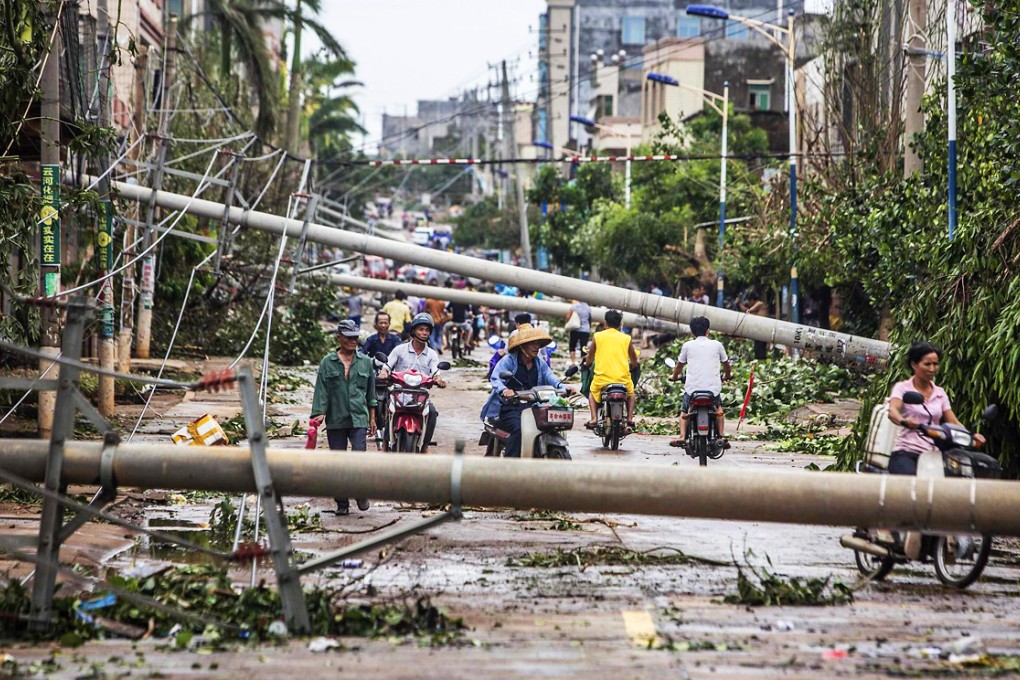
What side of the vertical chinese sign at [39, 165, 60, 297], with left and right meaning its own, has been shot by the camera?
front

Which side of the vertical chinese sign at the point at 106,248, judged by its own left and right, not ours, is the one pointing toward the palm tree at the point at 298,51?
back

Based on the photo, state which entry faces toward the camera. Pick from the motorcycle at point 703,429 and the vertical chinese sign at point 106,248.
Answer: the vertical chinese sign

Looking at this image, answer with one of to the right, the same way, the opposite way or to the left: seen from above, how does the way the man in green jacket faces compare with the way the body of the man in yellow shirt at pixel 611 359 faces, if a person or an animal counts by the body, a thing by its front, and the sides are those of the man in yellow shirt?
the opposite way

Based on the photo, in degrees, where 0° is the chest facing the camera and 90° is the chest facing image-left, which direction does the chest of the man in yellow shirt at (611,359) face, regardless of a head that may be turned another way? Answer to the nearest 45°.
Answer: approximately 180°

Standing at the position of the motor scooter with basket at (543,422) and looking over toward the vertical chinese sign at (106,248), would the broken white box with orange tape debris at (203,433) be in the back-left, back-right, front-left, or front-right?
front-left

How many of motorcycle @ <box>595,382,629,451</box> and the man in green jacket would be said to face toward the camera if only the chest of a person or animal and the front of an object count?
1

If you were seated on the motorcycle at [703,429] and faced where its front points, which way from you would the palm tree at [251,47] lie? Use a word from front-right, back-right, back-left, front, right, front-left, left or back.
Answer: front-left

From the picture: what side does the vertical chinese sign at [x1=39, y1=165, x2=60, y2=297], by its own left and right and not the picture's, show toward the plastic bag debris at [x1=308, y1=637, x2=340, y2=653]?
front

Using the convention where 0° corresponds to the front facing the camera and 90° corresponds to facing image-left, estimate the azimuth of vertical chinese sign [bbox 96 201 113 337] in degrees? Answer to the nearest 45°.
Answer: approximately 0°

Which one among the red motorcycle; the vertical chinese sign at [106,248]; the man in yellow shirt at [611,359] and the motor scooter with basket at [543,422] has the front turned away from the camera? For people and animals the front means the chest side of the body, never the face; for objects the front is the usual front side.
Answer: the man in yellow shirt

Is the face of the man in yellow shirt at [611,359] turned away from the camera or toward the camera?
away from the camera

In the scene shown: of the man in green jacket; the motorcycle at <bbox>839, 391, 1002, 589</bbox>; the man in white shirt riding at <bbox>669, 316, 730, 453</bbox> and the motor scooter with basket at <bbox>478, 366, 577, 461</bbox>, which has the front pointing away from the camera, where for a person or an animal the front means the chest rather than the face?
the man in white shirt riding

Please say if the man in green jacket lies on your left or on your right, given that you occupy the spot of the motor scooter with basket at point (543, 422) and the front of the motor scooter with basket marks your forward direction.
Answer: on your right

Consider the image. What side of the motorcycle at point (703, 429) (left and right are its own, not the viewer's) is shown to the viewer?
back
